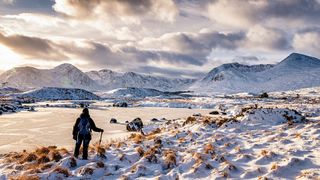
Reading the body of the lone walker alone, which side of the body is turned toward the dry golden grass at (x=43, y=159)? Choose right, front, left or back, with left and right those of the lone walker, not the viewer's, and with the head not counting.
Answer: left

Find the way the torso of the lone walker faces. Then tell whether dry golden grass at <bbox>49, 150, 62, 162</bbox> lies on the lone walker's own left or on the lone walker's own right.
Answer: on the lone walker's own left

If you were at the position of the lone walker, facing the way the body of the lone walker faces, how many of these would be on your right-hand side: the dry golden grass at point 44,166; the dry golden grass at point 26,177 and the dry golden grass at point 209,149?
1

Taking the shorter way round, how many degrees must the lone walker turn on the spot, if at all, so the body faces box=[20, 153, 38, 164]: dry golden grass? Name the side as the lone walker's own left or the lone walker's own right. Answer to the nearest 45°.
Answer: approximately 90° to the lone walker's own left

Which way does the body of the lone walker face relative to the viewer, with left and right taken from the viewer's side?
facing away from the viewer

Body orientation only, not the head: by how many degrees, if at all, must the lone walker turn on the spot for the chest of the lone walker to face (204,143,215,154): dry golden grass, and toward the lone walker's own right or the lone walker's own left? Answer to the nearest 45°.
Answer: approximately 90° to the lone walker's own right
